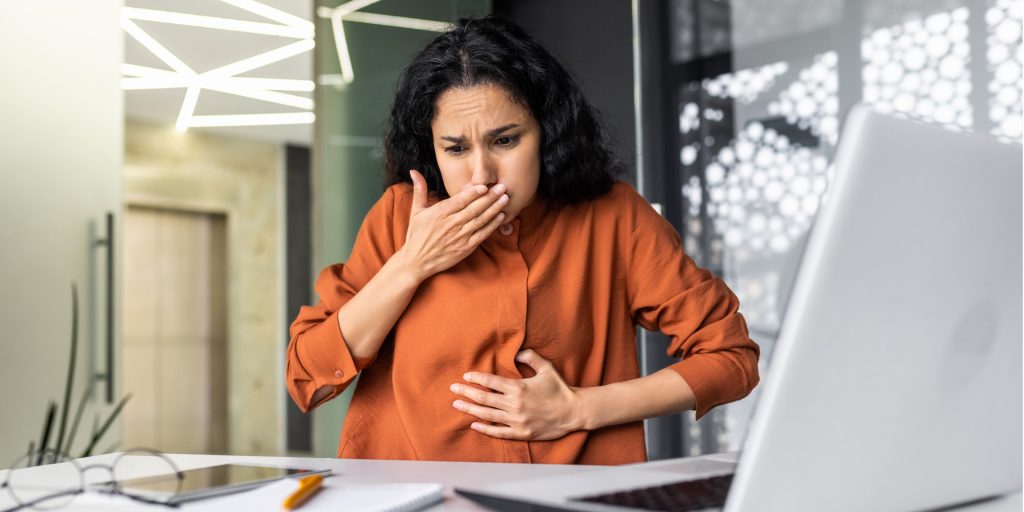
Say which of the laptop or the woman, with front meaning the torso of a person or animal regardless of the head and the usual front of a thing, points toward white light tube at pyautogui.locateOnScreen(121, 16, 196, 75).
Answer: the laptop

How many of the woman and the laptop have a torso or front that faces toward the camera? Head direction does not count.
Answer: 1

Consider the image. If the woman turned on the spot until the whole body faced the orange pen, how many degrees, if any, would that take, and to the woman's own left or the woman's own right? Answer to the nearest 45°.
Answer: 0° — they already face it

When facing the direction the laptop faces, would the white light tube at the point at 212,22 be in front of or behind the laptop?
in front

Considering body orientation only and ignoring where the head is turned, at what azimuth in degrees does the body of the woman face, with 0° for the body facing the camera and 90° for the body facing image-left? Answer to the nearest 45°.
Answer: approximately 0°

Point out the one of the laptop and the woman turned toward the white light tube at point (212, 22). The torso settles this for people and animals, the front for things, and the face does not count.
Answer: the laptop

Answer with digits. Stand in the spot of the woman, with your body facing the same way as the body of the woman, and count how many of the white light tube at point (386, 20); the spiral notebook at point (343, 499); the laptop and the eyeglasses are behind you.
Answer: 1

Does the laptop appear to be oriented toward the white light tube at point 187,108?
yes

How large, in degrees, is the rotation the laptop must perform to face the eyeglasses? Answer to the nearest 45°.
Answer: approximately 45° to its left

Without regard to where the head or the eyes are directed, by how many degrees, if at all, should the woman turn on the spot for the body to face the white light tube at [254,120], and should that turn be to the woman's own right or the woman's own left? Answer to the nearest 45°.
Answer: approximately 180°

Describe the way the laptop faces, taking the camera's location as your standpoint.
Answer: facing away from the viewer and to the left of the viewer
